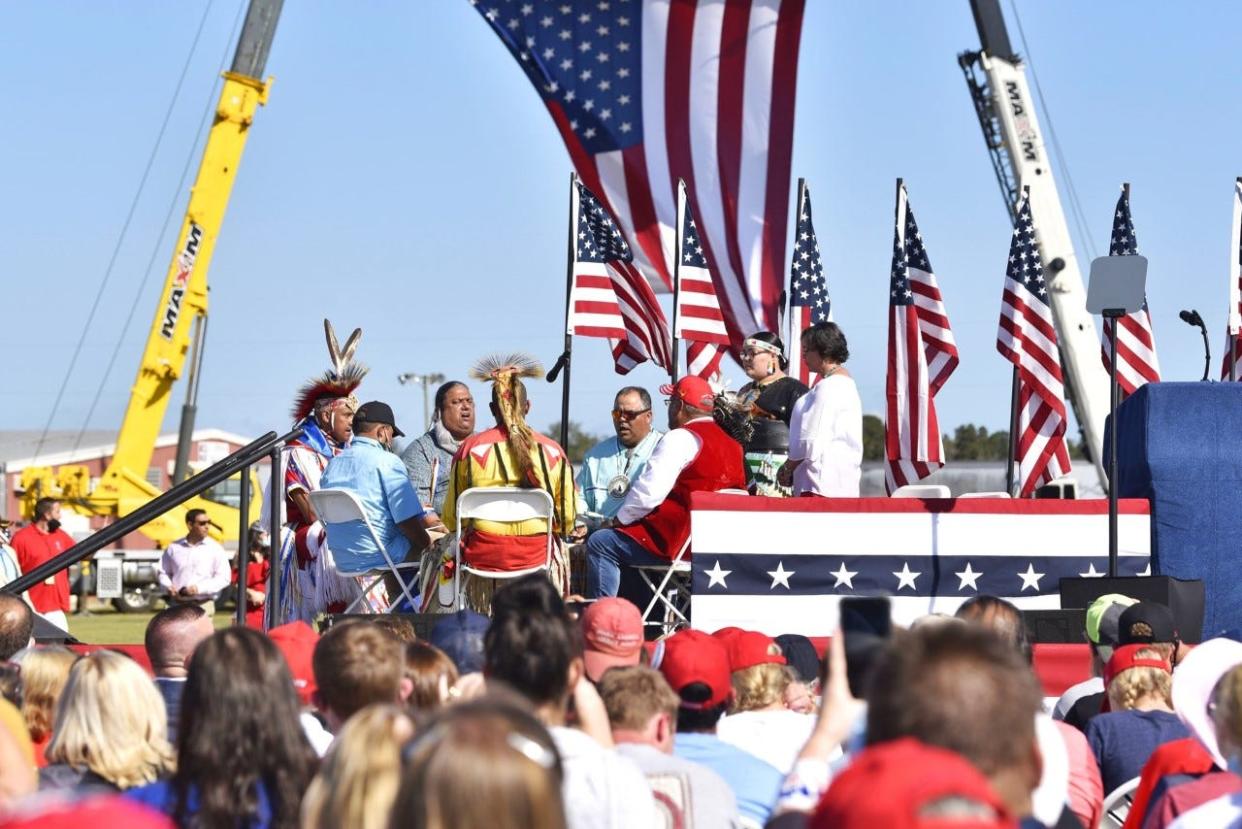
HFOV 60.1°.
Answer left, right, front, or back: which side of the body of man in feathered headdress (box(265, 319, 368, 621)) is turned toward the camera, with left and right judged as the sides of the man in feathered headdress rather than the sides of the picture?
right

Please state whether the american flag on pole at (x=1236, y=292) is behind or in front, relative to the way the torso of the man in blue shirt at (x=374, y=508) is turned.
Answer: in front

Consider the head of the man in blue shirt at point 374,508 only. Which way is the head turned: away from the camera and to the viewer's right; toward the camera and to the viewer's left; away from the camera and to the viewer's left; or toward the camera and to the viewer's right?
away from the camera and to the viewer's right

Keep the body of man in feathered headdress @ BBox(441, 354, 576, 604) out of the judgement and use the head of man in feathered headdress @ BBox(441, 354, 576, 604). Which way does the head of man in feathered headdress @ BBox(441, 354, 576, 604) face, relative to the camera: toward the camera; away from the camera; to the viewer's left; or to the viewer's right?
away from the camera

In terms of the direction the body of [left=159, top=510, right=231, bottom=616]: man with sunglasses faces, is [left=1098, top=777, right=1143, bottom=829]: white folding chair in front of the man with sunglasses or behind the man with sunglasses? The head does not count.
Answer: in front

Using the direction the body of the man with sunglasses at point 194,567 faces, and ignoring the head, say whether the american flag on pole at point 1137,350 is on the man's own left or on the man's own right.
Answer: on the man's own left

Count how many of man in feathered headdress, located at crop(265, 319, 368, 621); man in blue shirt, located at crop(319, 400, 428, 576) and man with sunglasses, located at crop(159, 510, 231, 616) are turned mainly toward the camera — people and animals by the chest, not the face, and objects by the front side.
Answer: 1

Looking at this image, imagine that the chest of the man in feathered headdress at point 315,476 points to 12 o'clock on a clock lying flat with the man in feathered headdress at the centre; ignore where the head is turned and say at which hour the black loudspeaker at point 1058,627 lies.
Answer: The black loudspeaker is roughly at 1 o'clock from the man in feathered headdress.

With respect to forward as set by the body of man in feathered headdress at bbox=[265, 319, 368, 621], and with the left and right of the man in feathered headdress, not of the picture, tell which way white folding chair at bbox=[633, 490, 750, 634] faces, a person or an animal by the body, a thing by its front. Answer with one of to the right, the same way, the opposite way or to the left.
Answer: the opposite way

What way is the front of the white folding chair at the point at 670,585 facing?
to the viewer's left

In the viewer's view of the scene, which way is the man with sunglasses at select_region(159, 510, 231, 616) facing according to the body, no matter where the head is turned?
toward the camera

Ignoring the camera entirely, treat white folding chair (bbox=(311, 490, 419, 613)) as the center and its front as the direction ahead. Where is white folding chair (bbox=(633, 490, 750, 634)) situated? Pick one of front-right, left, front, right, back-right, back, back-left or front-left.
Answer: front-right
